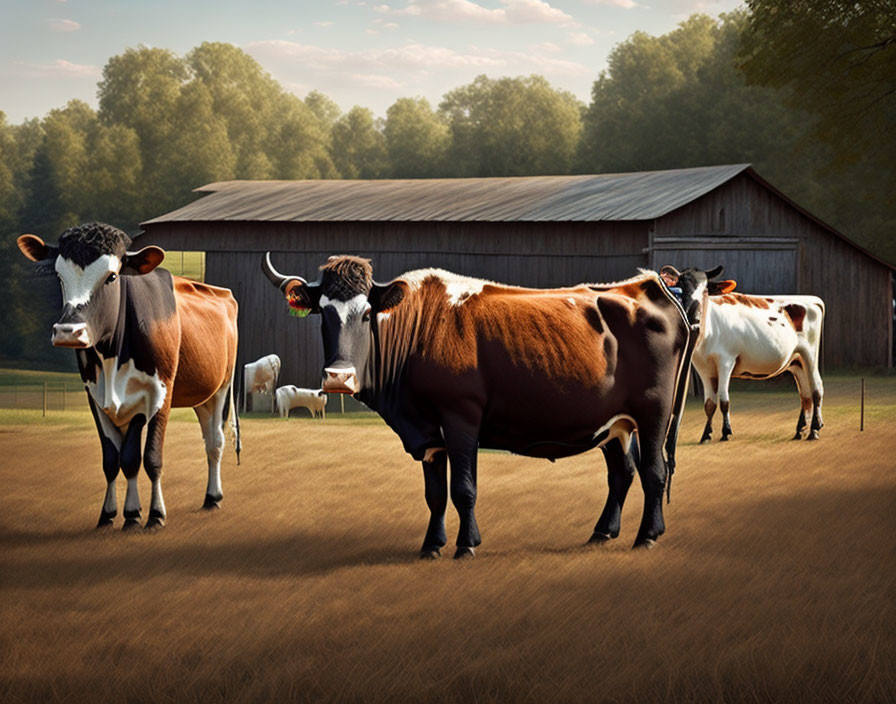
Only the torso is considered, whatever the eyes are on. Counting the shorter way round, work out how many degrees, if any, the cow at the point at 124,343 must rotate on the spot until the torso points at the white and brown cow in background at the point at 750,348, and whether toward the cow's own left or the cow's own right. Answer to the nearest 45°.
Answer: approximately 180°

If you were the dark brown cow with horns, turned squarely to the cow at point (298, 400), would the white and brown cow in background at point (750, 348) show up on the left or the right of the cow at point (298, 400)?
right

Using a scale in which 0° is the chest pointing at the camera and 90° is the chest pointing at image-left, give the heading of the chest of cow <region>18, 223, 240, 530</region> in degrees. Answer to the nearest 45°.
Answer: approximately 45°

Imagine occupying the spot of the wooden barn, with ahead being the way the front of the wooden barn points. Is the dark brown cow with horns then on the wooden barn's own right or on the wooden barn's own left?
on the wooden barn's own right

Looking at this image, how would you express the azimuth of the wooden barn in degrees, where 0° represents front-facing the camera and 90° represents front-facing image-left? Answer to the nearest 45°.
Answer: approximately 315°

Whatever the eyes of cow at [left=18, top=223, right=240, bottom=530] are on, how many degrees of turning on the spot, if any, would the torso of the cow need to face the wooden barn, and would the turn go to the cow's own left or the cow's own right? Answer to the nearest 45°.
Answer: approximately 180°

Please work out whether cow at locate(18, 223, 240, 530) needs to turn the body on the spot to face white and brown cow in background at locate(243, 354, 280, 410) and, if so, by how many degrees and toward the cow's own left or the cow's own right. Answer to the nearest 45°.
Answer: approximately 135° to the cow's own right

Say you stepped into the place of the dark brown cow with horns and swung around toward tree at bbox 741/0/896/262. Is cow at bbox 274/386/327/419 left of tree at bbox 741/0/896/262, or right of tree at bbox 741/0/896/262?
left

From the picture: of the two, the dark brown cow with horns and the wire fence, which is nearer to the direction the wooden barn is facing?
the dark brown cow with horns

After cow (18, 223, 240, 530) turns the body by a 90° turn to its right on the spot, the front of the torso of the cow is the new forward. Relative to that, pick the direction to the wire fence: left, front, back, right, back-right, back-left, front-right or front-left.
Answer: front-right
